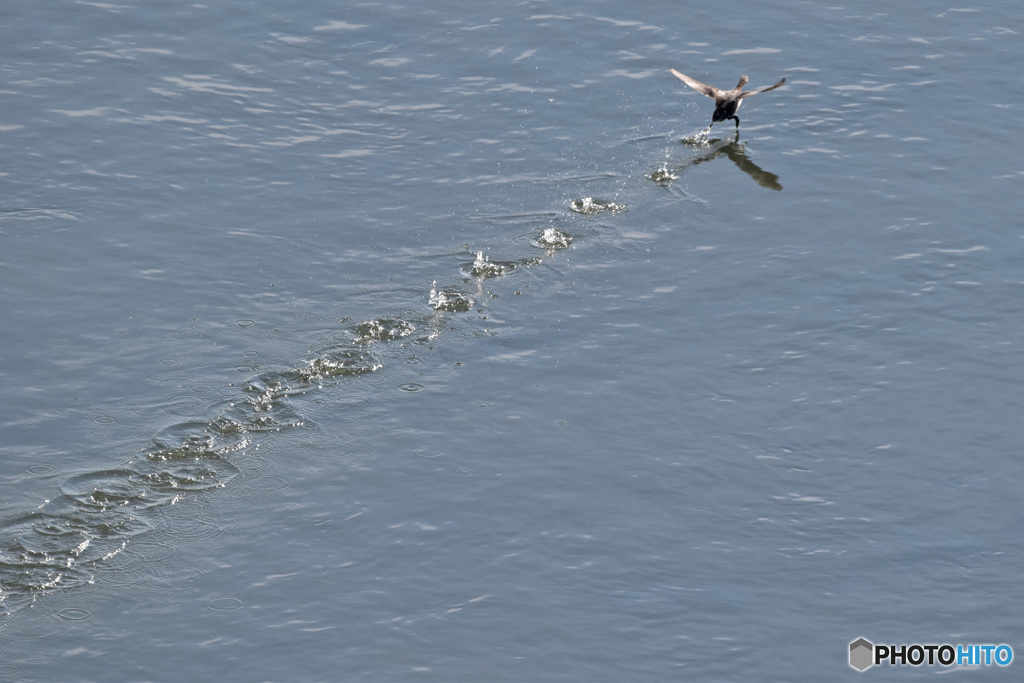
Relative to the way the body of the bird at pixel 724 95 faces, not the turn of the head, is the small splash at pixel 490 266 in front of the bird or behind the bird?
behind

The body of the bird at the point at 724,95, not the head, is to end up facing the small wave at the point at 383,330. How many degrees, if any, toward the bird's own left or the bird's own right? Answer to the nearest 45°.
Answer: approximately 180°

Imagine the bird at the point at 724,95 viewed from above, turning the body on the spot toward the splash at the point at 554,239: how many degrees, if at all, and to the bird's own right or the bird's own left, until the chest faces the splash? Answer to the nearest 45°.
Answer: approximately 180°

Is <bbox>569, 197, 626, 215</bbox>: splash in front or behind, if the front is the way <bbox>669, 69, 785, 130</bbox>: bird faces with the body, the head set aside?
behind

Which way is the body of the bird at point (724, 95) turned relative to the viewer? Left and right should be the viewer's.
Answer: facing away from the viewer and to the right of the viewer

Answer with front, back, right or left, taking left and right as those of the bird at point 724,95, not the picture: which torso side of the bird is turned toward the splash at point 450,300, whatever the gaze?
back
